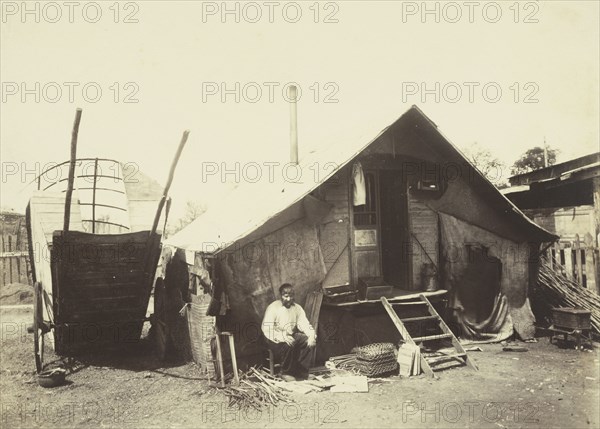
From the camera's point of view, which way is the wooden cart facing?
toward the camera

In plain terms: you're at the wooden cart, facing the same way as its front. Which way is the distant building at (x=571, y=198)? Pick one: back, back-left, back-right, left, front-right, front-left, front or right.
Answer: left

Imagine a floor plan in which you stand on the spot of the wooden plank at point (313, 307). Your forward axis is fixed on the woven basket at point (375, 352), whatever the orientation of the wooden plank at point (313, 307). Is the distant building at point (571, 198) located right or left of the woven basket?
left

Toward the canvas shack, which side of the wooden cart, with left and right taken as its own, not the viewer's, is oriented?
left

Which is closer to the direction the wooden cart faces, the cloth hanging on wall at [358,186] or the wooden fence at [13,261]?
the cloth hanging on wall

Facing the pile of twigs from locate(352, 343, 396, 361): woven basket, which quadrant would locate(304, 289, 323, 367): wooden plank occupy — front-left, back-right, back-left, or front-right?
front-right

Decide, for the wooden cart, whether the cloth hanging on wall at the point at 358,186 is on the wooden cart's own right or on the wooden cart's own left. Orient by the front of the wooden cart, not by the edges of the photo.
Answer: on the wooden cart's own left

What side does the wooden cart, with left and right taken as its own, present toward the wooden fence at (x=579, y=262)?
left

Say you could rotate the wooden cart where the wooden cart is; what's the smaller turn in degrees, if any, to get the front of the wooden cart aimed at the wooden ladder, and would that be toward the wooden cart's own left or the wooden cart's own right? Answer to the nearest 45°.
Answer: approximately 90° to the wooden cart's own left
